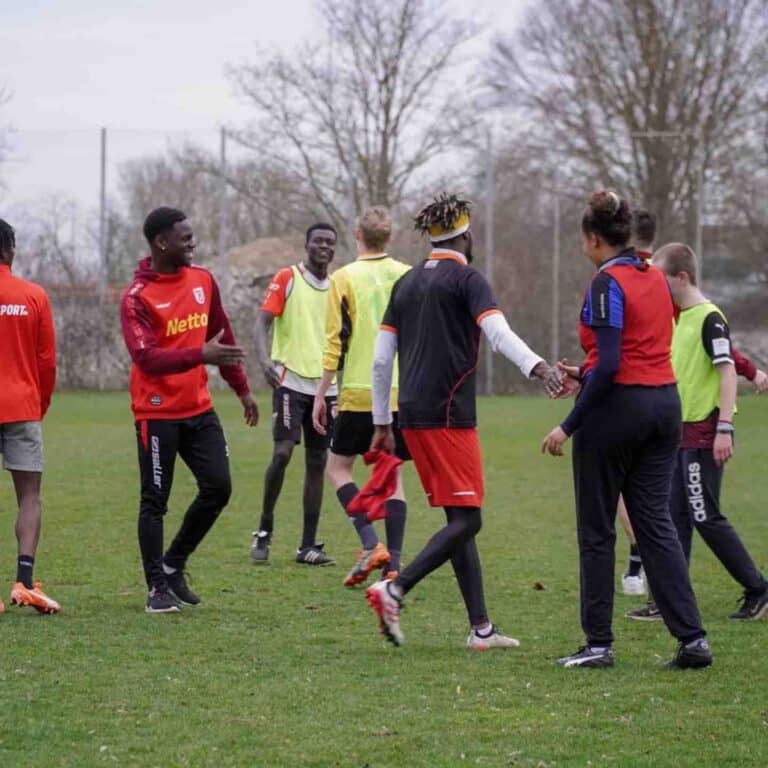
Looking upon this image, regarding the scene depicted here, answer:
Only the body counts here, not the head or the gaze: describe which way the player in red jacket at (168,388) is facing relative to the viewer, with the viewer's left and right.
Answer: facing the viewer and to the right of the viewer

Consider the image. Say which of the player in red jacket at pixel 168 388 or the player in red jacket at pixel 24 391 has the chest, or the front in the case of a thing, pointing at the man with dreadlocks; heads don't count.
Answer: the player in red jacket at pixel 168 388

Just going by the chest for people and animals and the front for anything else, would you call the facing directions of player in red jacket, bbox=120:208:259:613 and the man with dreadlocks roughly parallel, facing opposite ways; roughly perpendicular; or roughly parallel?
roughly perpendicular

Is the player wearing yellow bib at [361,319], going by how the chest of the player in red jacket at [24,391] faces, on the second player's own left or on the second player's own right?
on the second player's own right

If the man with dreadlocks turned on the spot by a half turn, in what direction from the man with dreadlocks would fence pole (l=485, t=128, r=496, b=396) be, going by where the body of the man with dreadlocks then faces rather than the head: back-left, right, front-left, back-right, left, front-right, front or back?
back-right

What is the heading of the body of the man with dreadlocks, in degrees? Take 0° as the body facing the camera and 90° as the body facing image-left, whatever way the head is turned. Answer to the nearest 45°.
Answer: approximately 225°

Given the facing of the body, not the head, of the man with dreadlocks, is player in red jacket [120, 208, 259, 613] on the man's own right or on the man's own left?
on the man's own left

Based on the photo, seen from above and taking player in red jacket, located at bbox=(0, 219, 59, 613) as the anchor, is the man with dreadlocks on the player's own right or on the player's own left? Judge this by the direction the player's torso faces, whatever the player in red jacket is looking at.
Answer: on the player's own right

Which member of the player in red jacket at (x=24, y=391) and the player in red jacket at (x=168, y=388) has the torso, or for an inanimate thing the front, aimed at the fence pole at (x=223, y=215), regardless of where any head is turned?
the player in red jacket at (x=24, y=391)

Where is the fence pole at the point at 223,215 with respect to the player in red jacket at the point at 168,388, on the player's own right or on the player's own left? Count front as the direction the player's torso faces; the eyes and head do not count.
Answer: on the player's own left

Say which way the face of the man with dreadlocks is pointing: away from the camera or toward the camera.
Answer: away from the camera

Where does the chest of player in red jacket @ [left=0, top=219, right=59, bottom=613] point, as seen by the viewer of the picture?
away from the camera

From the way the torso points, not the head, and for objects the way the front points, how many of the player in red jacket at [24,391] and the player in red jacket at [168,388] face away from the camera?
1
